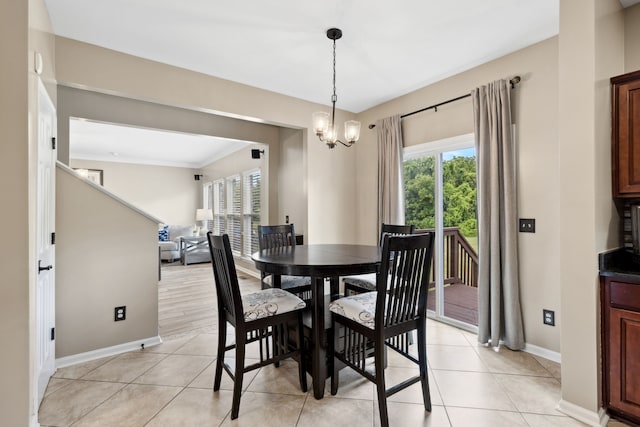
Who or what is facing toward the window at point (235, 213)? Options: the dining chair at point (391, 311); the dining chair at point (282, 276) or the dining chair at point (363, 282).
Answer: the dining chair at point (391, 311)

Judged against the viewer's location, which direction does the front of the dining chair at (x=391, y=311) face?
facing away from the viewer and to the left of the viewer

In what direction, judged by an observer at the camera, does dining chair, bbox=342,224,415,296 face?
facing the viewer and to the left of the viewer

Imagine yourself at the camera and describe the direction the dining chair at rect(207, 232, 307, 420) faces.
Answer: facing away from the viewer and to the right of the viewer

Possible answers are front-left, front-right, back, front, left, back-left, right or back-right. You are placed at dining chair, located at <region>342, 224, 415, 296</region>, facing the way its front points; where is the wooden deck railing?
back

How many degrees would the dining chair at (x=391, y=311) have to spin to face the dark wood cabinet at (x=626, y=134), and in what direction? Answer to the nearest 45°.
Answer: approximately 135° to its right

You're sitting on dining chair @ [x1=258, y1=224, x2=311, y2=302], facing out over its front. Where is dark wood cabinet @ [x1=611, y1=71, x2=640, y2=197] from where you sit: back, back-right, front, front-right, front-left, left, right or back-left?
front

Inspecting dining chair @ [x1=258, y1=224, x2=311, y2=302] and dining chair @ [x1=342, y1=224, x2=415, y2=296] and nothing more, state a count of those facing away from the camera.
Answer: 0

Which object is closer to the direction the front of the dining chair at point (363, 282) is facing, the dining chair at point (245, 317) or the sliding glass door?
the dining chair

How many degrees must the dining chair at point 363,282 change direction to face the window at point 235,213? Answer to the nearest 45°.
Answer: approximately 90° to its right

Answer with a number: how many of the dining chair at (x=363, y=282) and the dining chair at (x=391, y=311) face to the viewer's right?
0

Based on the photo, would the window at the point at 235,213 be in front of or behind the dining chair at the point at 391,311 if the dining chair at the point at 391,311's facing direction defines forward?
in front

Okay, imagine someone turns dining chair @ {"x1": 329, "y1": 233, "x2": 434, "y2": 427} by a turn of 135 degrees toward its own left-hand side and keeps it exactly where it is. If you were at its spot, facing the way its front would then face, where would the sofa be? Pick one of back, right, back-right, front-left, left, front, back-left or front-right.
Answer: back-right

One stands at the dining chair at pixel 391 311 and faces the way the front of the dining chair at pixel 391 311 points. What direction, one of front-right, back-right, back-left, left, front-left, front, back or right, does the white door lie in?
front-left

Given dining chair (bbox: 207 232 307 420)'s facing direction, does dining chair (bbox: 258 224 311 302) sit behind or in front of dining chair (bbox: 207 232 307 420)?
in front

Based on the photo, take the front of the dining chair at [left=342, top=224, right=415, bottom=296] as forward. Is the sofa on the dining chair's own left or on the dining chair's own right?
on the dining chair's own right

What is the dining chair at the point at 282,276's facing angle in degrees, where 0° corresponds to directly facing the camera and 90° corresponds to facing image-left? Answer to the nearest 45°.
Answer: approximately 315°
